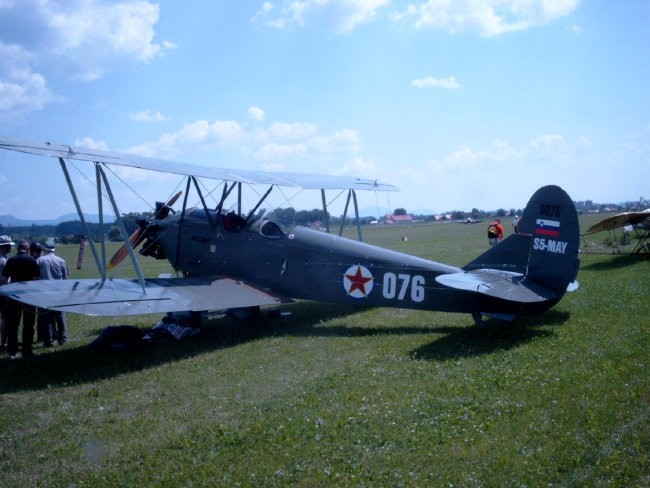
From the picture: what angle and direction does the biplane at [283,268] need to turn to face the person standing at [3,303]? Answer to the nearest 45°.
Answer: approximately 45° to its left

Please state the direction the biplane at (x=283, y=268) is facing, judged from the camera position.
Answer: facing away from the viewer and to the left of the viewer

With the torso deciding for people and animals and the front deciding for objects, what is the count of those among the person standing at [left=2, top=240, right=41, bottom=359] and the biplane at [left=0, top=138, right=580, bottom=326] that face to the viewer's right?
0

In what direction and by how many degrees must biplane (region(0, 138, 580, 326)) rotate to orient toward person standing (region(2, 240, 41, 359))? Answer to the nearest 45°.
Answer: approximately 45° to its left
